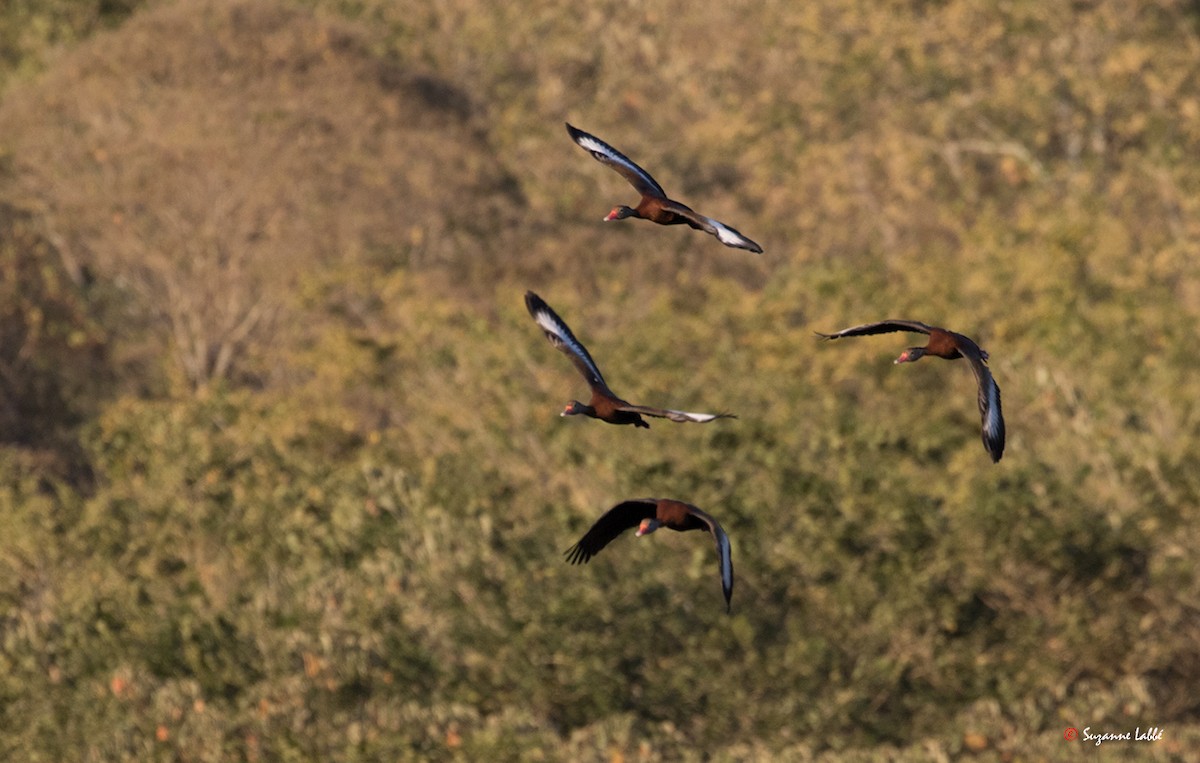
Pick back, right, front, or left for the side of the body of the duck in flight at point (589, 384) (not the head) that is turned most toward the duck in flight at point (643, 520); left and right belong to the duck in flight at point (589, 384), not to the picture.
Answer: left

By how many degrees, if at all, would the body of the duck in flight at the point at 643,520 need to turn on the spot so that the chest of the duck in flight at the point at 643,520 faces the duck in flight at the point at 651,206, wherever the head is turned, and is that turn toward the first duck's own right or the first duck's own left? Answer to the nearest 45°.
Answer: approximately 135° to the first duck's own right

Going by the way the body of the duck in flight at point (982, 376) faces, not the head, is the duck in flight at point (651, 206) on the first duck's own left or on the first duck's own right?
on the first duck's own right

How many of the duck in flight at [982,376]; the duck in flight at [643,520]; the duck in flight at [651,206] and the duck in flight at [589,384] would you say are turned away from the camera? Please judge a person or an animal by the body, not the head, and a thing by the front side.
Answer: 0

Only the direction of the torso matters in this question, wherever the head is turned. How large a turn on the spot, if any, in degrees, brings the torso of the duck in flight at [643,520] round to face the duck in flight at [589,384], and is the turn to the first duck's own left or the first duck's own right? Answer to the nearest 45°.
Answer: approximately 90° to the first duck's own right

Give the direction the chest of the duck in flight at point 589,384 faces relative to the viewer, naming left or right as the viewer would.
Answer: facing the viewer and to the left of the viewer

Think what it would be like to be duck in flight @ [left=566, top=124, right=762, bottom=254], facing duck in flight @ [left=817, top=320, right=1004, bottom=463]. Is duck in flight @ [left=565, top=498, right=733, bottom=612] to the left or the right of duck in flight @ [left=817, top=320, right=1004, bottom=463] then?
right

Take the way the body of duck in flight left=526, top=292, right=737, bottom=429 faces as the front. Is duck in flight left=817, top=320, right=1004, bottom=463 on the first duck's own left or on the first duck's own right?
on the first duck's own left

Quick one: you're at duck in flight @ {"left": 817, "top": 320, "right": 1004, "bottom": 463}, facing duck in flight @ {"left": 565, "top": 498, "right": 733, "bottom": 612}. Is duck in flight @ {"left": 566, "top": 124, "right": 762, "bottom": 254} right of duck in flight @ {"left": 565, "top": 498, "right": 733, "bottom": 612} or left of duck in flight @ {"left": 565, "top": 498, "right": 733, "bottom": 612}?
right

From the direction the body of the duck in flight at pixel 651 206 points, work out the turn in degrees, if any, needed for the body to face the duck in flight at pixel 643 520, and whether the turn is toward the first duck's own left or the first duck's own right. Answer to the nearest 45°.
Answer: approximately 45° to the first duck's own left

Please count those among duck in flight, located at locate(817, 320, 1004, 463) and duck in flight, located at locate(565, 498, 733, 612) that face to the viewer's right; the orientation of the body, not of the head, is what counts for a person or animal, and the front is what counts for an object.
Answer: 0
